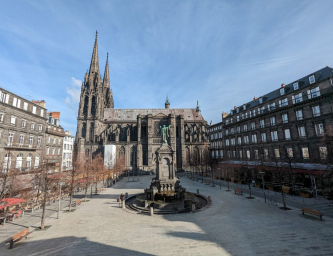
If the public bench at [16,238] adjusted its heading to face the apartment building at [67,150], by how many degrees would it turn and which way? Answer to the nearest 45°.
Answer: approximately 135° to its left

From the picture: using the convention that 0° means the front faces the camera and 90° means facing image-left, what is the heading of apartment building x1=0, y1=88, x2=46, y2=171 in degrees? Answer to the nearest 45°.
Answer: approximately 315°

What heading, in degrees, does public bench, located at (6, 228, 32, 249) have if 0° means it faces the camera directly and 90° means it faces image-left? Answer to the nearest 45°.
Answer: approximately 315°

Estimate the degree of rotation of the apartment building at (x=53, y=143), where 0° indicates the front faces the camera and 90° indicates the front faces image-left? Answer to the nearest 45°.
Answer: approximately 315°

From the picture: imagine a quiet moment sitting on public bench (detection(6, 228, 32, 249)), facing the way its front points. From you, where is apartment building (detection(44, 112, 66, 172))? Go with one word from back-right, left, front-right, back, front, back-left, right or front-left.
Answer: back-left

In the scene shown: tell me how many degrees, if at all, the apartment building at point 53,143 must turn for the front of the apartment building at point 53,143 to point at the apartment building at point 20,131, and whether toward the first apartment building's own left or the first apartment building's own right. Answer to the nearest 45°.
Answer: approximately 90° to the first apartment building's own right

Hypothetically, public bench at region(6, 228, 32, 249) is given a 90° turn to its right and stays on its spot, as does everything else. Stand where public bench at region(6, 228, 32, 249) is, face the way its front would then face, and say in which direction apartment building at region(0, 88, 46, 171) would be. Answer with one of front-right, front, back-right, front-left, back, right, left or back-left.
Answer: back-right

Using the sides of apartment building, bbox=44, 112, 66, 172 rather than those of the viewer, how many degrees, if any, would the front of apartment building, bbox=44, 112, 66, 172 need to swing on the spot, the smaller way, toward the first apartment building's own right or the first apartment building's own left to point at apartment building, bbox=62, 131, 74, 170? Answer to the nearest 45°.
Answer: approximately 135° to the first apartment building's own left

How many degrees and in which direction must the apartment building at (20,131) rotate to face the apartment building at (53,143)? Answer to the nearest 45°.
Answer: approximately 90° to its left

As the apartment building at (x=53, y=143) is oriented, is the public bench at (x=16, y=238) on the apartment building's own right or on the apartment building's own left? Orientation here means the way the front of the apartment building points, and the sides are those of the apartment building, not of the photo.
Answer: on the apartment building's own right
